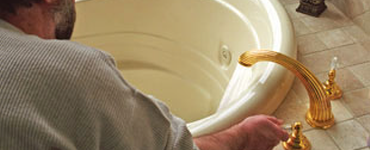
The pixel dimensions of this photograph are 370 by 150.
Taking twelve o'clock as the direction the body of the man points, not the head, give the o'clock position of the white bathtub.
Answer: The white bathtub is roughly at 11 o'clock from the man.

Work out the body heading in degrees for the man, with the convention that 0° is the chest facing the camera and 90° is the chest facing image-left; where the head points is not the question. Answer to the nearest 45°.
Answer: approximately 225°

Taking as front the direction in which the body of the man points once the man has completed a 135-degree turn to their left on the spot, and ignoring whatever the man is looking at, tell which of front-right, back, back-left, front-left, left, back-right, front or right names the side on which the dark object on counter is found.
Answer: back-right
